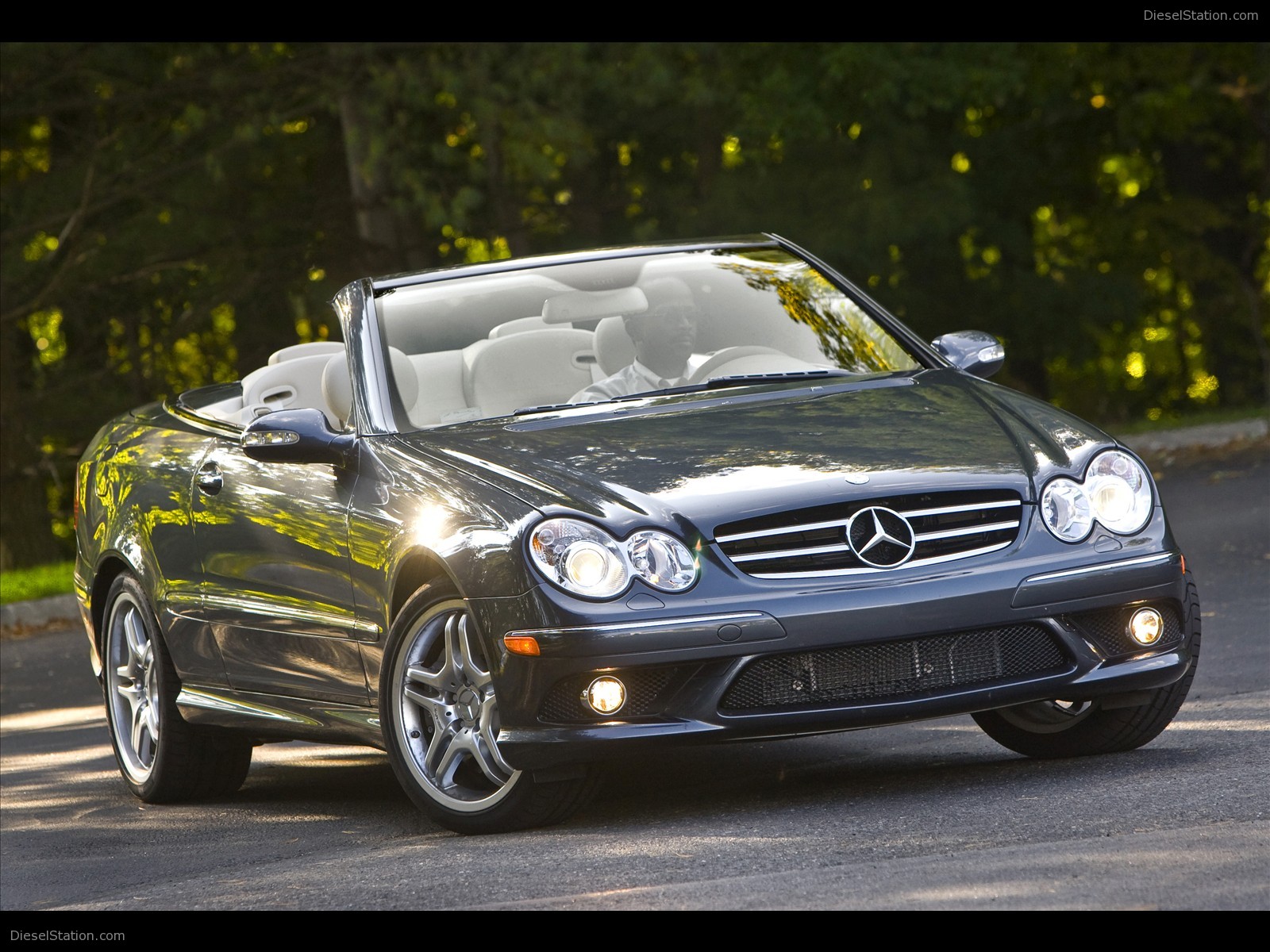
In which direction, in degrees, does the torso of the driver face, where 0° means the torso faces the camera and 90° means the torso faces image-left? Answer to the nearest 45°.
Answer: approximately 315°

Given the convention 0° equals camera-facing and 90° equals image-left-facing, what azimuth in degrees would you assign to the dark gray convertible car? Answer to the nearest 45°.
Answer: approximately 315°
